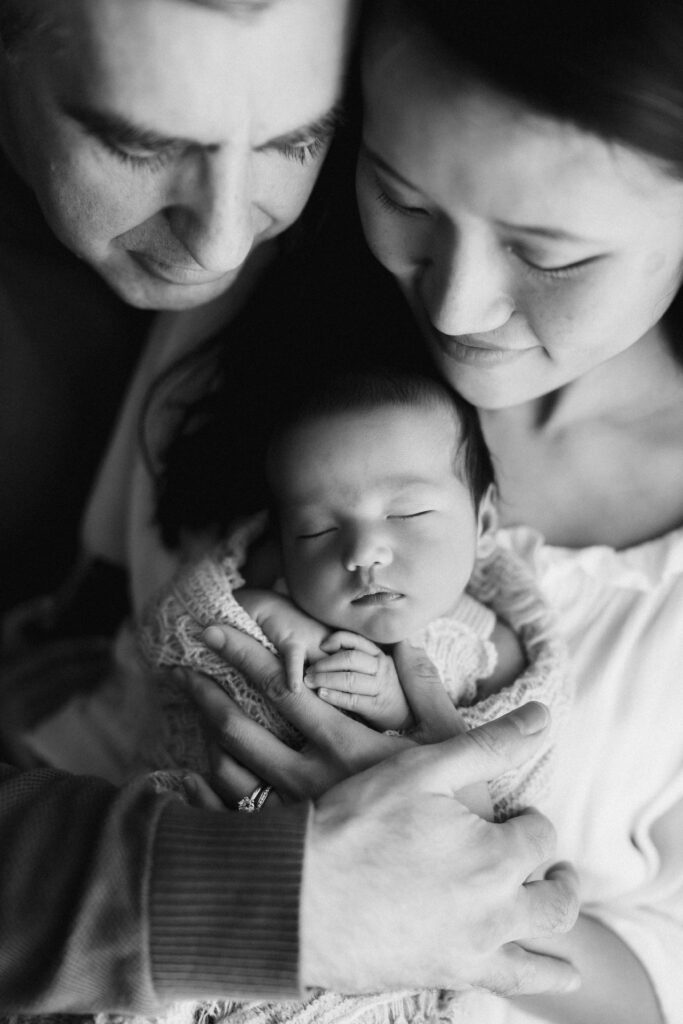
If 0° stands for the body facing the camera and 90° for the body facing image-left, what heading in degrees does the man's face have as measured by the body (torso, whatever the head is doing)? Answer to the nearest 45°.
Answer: approximately 315°
